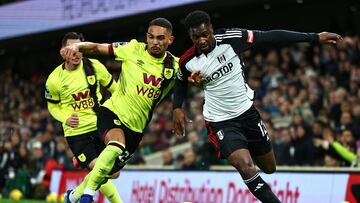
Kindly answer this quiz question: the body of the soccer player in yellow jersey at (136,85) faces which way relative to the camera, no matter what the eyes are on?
toward the camera

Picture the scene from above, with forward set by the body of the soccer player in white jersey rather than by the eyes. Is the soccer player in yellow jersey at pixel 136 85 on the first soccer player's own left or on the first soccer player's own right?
on the first soccer player's own right

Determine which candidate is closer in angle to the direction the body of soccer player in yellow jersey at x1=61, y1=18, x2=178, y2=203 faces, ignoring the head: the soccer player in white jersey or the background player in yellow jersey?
the soccer player in white jersey

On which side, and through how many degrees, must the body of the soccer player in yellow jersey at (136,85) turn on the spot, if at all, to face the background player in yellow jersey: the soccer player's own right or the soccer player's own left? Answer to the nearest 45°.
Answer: approximately 135° to the soccer player's own right

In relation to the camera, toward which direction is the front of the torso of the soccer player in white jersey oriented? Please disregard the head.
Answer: toward the camera

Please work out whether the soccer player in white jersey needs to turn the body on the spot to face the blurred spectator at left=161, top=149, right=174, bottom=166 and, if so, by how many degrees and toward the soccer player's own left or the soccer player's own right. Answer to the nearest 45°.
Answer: approximately 180°

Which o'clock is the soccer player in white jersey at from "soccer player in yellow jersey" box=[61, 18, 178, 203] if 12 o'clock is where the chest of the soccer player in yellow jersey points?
The soccer player in white jersey is roughly at 10 o'clock from the soccer player in yellow jersey.

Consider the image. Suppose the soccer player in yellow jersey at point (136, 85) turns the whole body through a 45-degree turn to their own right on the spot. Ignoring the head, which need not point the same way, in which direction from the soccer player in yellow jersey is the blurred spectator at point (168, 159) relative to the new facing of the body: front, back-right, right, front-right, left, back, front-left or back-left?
back-right

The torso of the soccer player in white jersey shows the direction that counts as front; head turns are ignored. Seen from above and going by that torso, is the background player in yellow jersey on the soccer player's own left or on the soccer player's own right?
on the soccer player's own right

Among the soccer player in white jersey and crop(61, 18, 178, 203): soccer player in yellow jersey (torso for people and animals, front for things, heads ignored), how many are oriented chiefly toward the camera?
2
